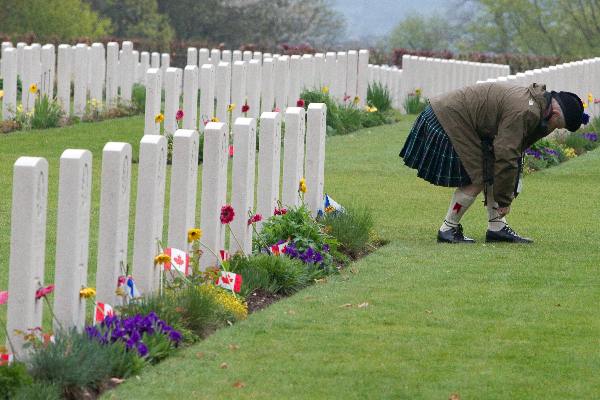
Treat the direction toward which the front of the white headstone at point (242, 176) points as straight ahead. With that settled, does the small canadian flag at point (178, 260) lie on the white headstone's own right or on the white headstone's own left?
on the white headstone's own right

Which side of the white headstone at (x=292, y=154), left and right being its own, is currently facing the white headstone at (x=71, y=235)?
right

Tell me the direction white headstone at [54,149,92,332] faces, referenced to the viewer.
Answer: facing to the right of the viewer

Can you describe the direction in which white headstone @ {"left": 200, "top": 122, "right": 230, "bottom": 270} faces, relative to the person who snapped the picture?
facing to the right of the viewer

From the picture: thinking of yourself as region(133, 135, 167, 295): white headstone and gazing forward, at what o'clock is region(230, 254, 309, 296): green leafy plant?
The green leafy plant is roughly at 10 o'clock from the white headstone.

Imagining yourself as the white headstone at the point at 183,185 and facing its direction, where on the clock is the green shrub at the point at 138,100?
The green shrub is roughly at 9 o'clock from the white headstone.

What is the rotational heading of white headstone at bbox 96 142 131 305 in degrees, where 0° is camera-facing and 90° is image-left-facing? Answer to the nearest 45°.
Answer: approximately 270°

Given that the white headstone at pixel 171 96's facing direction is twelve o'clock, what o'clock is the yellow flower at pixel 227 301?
The yellow flower is roughly at 3 o'clock from the white headstone.

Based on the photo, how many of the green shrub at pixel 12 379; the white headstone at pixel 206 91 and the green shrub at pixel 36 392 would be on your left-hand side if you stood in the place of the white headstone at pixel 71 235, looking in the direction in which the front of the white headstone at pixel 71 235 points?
1

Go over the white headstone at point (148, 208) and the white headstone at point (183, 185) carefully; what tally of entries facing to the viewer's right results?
2

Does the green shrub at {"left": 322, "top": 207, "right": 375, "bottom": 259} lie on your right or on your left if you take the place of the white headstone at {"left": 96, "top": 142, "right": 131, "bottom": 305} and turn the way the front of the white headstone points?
on your left

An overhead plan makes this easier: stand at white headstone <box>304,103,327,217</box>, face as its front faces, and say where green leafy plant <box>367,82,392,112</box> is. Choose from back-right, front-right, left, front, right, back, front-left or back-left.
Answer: left

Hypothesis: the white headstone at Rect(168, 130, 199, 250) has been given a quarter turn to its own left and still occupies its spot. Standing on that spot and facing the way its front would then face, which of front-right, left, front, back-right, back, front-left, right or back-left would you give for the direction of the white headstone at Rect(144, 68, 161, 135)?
front
